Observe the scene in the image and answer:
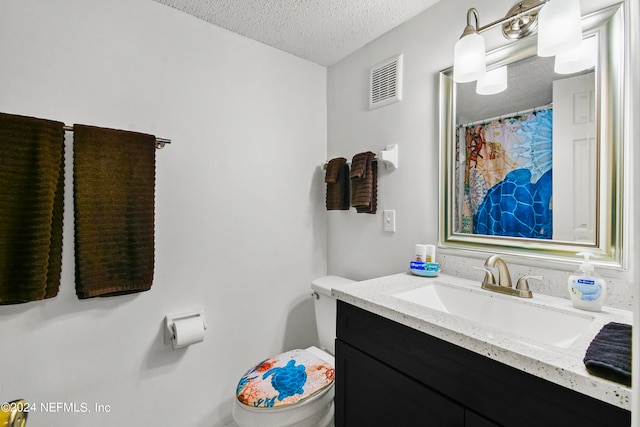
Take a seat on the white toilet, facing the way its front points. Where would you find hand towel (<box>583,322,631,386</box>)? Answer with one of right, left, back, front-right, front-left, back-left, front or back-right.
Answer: left

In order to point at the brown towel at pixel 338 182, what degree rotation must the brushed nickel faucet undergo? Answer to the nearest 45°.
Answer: approximately 45° to its right

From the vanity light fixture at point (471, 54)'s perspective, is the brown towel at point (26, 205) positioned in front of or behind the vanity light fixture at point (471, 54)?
in front

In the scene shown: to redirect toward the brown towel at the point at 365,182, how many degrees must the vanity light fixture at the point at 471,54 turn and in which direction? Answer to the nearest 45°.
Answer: approximately 90° to its right

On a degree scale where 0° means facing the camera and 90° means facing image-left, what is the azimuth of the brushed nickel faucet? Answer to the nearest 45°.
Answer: approximately 45°

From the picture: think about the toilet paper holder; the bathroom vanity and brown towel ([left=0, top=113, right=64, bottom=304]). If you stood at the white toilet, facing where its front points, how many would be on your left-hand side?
1

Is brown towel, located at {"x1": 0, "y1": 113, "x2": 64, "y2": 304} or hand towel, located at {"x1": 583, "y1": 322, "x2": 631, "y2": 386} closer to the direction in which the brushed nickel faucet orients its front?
the brown towel

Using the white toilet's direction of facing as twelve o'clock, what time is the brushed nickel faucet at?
The brushed nickel faucet is roughly at 8 o'clock from the white toilet.

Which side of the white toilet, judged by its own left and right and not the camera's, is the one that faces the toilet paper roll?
right
